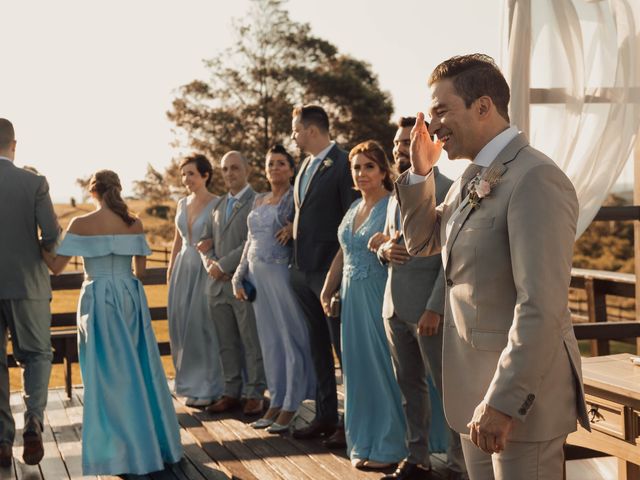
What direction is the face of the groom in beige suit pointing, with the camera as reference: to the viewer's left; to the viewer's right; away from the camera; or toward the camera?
to the viewer's left

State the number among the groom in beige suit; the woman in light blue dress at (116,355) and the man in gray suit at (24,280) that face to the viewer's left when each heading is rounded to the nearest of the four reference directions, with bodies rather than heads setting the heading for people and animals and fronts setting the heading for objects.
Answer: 1

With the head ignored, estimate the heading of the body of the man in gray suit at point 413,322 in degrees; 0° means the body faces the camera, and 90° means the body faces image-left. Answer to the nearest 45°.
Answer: approximately 45°

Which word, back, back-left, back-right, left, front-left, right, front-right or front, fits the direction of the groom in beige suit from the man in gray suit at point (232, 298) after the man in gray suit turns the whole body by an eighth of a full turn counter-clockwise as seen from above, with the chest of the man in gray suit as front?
front

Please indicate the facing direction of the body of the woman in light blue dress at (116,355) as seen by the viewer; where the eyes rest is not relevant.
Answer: away from the camera

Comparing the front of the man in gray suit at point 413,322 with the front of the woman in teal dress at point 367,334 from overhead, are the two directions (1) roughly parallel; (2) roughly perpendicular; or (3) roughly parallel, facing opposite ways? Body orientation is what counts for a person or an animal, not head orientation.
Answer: roughly parallel

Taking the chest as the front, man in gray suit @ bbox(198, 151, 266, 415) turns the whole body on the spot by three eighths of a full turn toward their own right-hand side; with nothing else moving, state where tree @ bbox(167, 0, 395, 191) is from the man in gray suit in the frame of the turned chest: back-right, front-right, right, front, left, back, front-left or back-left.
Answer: front

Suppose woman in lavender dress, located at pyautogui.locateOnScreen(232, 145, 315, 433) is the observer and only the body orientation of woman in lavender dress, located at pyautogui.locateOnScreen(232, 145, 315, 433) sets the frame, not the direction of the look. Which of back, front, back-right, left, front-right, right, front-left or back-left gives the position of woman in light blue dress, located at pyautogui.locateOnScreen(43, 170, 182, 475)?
front

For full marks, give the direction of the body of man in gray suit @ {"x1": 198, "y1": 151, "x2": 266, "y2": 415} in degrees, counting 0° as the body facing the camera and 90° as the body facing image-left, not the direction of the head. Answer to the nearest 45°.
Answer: approximately 45°

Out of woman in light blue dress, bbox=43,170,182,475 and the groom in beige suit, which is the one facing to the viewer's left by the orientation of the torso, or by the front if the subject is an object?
the groom in beige suit

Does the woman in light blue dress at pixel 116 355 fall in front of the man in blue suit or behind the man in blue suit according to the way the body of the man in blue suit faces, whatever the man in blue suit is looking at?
in front

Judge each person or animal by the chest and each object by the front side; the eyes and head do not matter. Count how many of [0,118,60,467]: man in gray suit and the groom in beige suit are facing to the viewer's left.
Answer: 1

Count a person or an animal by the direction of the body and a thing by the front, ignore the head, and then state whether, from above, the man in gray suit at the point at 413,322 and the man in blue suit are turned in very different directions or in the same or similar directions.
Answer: same or similar directions

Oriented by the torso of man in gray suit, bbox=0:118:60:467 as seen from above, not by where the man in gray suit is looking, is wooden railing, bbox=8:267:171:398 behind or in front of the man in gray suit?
in front

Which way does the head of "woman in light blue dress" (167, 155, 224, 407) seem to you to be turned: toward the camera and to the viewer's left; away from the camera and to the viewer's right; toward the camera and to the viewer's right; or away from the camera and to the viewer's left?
toward the camera and to the viewer's left

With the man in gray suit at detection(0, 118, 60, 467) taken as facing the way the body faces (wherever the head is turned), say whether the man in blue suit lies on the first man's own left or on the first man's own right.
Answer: on the first man's own right

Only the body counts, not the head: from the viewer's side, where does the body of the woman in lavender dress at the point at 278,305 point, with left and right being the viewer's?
facing the viewer and to the left of the viewer

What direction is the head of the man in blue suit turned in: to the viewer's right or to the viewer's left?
to the viewer's left

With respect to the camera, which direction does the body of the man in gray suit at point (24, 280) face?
away from the camera

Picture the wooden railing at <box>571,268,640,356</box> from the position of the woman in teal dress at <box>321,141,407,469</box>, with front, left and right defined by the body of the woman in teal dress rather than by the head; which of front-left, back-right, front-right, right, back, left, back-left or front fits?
back
